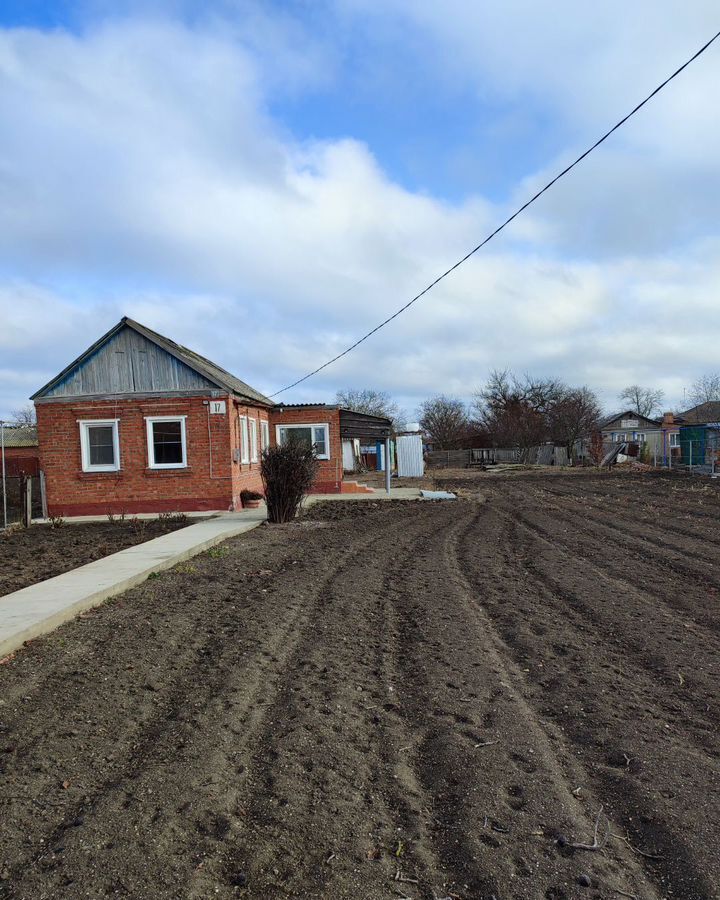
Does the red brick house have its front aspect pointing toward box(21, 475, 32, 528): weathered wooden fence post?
no

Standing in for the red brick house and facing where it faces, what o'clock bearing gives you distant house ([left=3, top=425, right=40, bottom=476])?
The distant house is roughly at 5 o'clock from the red brick house.

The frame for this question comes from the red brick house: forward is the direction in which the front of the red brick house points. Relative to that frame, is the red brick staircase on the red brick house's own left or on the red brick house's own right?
on the red brick house's own left

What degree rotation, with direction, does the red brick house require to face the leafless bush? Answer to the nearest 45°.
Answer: approximately 45° to its left

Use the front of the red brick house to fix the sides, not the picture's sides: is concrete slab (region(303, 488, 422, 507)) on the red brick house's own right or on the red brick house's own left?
on the red brick house's own left

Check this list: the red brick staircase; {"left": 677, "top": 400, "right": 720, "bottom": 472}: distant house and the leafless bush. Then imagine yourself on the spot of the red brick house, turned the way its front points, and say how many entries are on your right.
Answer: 0

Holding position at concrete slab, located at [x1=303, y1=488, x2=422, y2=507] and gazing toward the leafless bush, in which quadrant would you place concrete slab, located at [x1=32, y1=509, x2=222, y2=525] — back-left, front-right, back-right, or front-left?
front-right

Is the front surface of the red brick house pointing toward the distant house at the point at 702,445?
no

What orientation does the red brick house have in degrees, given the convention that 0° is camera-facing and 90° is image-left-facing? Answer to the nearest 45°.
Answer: approximately 0°

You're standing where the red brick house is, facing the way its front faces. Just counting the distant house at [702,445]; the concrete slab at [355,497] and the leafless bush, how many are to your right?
0

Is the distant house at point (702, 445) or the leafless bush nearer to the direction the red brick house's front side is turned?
the leafless bush
